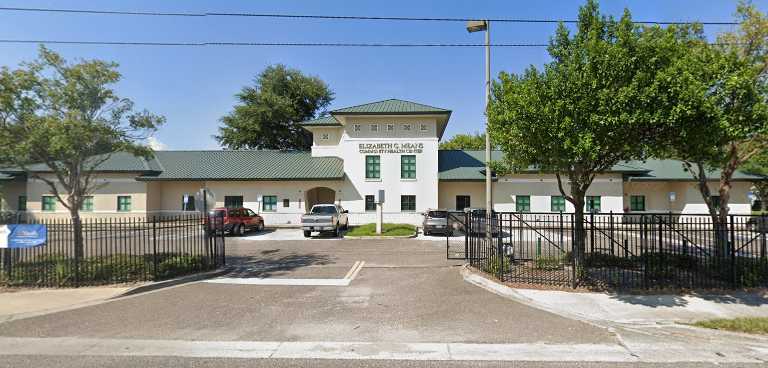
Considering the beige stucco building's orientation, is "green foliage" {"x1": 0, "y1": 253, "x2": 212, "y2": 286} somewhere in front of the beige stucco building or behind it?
in front

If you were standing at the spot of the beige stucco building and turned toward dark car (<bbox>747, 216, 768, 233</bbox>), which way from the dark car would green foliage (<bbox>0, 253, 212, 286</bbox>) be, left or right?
right

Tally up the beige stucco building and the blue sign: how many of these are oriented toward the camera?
2

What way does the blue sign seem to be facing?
toward the camera

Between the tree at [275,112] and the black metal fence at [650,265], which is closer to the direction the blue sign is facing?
the black metal fence

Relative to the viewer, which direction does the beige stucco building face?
toward the camera

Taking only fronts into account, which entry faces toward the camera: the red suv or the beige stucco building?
the beige stucco building

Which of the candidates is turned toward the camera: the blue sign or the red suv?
the blue sign

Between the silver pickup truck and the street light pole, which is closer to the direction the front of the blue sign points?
the street light pole

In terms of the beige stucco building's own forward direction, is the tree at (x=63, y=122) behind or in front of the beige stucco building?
in front
